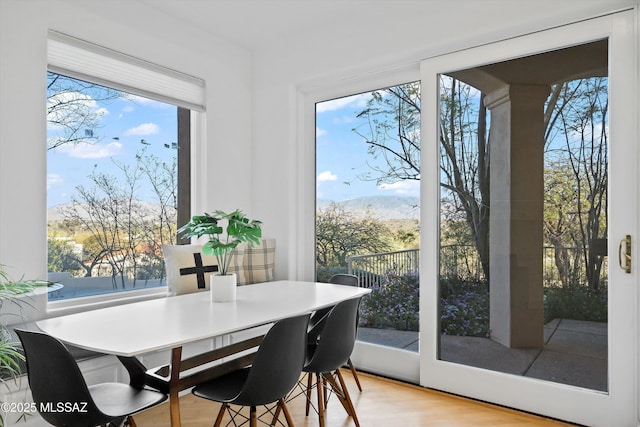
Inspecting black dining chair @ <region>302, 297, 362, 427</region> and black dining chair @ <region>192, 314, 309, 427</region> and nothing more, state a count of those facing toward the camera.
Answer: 0

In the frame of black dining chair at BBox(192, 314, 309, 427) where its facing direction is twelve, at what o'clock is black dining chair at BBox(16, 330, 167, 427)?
black dining chair at BBox(16, 330, 167, 427) is roughly at 10 o'clock from black dining chair at BBox(192, 314, 309, 427).

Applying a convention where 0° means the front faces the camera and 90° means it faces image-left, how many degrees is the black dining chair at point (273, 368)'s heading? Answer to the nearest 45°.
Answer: approximately 135°

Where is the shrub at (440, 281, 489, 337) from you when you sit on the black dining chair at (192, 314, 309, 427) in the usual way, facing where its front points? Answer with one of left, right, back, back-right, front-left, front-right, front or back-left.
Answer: right

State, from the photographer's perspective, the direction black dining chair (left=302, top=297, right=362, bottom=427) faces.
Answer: facing away from the viewer and to the left of the viewer

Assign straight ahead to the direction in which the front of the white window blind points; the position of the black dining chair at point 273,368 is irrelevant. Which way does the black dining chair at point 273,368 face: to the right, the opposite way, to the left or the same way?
the opposite way
